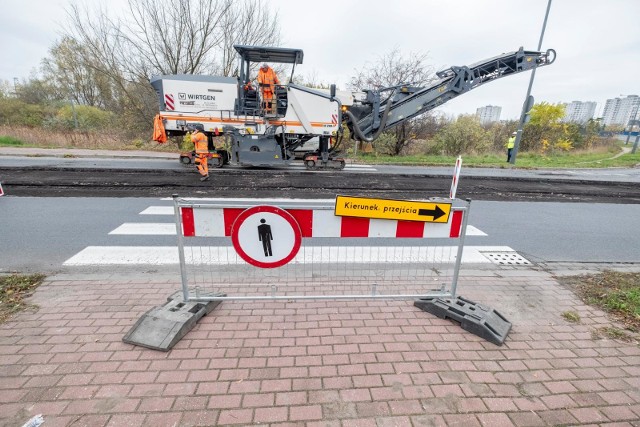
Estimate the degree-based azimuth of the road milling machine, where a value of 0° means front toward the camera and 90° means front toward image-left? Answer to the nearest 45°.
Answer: approximately 270°

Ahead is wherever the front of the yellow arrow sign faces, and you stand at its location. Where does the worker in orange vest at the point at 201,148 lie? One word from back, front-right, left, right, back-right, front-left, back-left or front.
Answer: back-right

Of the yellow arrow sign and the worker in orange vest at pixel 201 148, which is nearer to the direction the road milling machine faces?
the yellow arrow sign

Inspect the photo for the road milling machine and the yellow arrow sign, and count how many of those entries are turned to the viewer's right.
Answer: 1

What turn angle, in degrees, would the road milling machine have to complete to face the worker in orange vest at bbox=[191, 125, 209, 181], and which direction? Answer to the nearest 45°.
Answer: approximately 135° to its right

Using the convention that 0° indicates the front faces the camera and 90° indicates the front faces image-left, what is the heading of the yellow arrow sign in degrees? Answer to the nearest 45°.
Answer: approximately 0°

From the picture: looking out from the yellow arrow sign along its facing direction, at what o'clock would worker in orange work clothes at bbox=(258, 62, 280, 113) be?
The worker in orange work clothes is roughly at 5 o'clock from the yellow arrow sign.

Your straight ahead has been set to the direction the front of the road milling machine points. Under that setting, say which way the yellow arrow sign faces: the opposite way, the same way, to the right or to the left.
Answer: to the right

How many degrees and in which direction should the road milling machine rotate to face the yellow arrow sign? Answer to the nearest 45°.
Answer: approximately 90° to its right

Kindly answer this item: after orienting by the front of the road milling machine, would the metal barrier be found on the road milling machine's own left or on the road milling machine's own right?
on the road milling machine's own right
